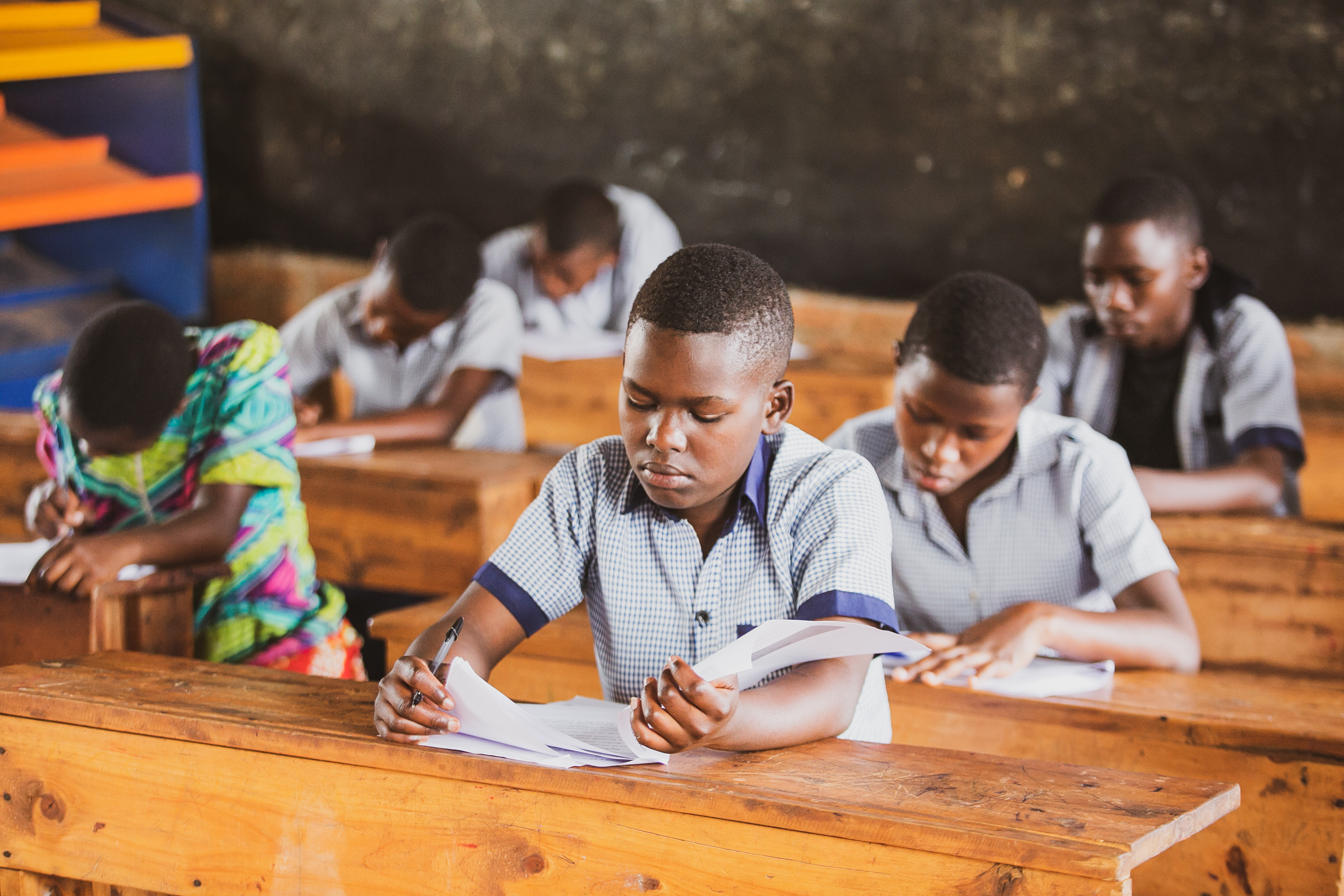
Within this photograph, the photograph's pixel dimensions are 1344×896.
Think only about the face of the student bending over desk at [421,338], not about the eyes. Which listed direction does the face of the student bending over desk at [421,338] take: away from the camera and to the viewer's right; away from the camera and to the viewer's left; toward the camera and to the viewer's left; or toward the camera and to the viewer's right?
toward the camera and to the viewer's left

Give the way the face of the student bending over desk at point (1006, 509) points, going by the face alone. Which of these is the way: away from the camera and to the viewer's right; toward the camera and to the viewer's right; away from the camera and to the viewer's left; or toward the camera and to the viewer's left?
toward the camera and to the viewer's left

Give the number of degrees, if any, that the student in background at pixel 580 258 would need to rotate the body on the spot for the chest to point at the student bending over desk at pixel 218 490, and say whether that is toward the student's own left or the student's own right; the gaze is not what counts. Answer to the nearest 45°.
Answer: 0° — they already face them

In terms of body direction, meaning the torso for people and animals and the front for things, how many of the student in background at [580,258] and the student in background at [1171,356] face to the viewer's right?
0

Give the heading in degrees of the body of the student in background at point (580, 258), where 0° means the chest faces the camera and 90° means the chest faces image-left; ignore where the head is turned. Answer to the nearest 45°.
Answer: approximately 0°

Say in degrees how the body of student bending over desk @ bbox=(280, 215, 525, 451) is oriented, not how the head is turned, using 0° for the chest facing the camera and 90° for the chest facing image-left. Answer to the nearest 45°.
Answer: approximately 45°

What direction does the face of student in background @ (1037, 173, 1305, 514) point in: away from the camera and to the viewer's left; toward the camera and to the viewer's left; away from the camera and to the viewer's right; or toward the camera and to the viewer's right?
toward the camera and to the viewer's left

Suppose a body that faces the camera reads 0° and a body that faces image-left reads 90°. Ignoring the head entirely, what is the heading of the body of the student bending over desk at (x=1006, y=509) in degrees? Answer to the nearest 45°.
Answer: approximately 45°

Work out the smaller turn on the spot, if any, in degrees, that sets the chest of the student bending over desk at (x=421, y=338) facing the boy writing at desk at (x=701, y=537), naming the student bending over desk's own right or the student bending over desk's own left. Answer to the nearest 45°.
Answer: approximately 45° to the student bending over desk's own left
